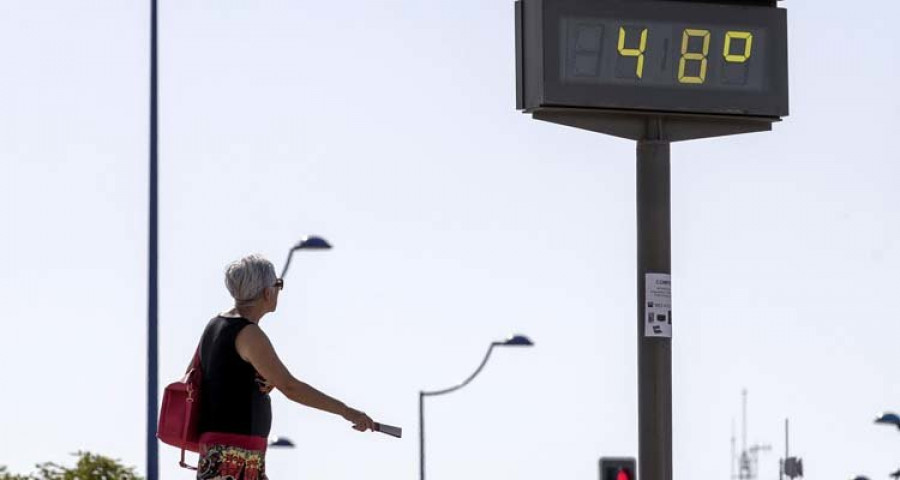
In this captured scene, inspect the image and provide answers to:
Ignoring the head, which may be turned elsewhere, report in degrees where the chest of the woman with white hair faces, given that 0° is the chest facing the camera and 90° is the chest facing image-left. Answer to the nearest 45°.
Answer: approximately 225°

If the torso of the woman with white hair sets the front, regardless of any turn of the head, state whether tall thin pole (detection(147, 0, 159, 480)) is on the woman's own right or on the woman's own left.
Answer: on the woman's own left

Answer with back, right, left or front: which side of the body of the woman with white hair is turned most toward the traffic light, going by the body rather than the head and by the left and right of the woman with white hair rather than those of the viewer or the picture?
front

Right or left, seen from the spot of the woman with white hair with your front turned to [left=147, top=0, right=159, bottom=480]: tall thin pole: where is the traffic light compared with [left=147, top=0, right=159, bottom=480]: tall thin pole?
right

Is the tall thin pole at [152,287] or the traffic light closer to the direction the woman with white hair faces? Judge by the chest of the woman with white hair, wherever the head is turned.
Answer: the traffic light

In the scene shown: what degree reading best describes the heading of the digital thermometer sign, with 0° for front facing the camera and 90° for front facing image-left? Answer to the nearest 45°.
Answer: approximately 0°
